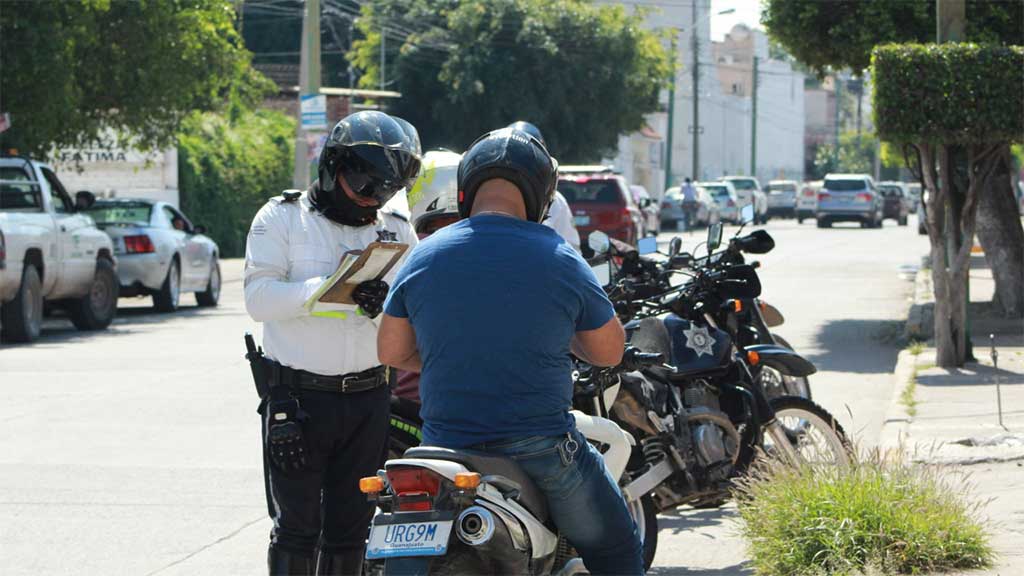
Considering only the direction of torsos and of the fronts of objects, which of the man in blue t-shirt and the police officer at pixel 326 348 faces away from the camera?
the man in blue t-shirt

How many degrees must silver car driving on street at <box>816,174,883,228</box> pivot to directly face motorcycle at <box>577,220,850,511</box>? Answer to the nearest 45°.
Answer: approximately 180°

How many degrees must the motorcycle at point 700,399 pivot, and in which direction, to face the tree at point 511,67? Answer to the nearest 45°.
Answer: approximately 45° to its left

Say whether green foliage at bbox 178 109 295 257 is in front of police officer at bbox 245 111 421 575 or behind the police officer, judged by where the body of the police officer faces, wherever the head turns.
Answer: behind

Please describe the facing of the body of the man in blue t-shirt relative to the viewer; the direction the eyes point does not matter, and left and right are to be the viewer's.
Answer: facing away from the viewer

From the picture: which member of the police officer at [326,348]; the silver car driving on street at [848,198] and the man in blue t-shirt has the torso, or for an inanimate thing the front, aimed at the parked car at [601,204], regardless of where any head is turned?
the man in blue t-shirt

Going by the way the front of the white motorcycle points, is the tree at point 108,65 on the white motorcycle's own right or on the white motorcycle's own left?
on the white motorcycle's own left

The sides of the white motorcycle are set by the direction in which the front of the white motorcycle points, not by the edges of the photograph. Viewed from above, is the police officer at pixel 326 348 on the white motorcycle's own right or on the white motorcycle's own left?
on the white motorcycle's own left

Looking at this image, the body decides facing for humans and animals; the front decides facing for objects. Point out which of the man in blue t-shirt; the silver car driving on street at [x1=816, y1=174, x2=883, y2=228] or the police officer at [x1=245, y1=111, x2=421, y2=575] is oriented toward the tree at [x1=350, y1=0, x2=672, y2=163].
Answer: the man in blue t-shirt

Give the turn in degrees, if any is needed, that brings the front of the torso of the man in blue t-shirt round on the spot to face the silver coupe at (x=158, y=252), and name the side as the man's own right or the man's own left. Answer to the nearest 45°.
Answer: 0° — they already face it
